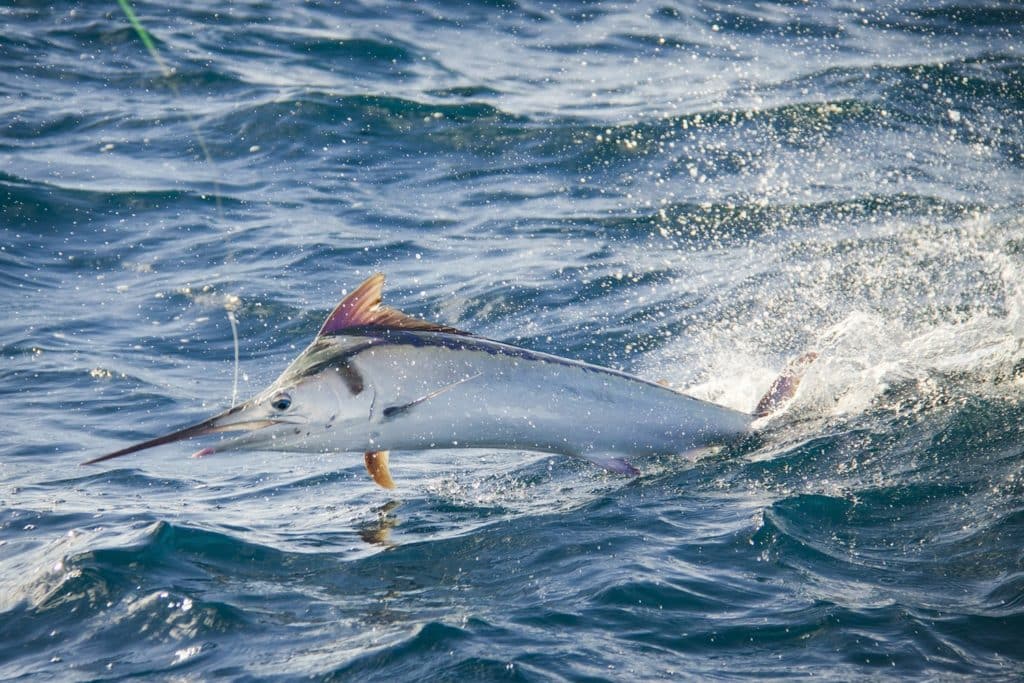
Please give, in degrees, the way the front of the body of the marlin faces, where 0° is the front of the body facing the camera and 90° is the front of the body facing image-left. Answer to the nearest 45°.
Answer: approximately 90°
